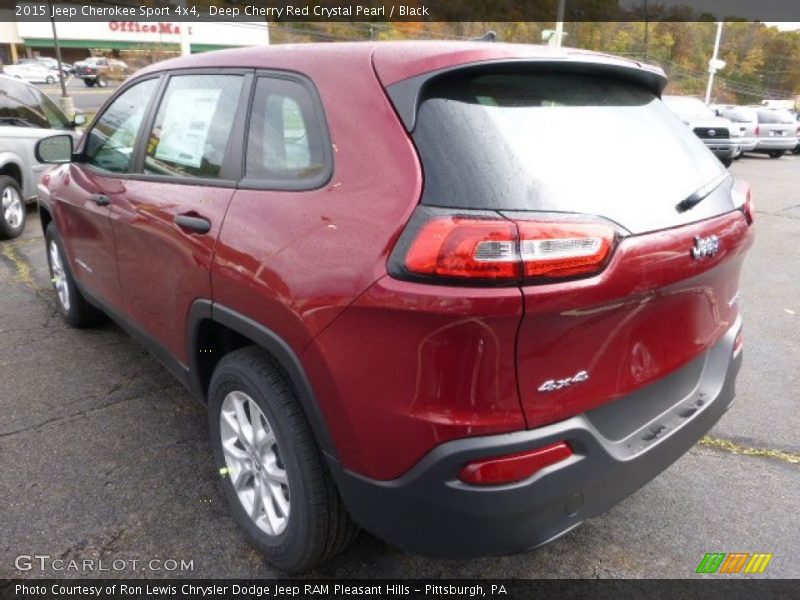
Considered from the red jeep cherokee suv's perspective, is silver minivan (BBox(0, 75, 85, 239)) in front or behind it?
in front

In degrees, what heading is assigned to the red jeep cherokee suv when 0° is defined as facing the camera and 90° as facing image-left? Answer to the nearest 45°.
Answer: approximately 135°
